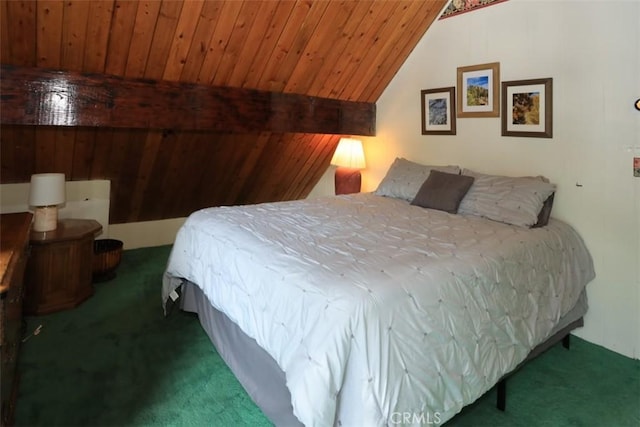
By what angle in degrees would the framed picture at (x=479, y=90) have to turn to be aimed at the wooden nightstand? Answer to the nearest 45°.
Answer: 0° — it already faces it

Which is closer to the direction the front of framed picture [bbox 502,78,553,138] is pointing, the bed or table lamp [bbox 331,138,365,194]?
the bed

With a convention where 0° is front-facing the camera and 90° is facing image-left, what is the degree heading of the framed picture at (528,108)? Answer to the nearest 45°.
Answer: approximately 45°
